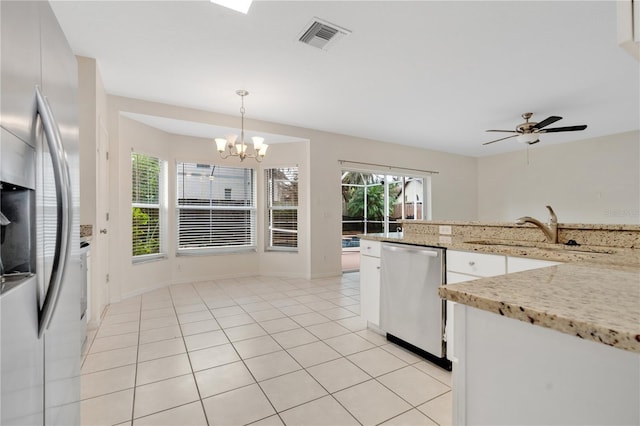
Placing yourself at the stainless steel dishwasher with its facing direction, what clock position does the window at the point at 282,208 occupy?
The window is roughly at 3 o'clock from the stainless steel dishwasher.

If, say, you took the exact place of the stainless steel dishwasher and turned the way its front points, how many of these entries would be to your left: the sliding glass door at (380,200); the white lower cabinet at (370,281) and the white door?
0

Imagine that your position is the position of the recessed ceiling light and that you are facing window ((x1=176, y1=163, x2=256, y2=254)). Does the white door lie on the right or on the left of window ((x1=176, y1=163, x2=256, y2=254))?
left

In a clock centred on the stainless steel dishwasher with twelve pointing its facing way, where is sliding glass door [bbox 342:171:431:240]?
The sliding glass door is roughly at 4 o'clock from the stainless steel dishwasher.

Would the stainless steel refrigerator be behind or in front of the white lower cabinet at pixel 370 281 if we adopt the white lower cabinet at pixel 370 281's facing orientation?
in front

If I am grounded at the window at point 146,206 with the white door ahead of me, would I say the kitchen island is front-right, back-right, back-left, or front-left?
front-left

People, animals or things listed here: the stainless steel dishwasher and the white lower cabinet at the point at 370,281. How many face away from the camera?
0

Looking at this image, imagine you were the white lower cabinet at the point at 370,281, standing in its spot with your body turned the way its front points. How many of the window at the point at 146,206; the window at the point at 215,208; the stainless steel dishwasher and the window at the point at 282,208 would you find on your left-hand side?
1

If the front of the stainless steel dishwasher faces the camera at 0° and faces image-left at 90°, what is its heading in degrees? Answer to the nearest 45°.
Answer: approximately 45°

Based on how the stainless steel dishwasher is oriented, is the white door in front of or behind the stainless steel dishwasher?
in front

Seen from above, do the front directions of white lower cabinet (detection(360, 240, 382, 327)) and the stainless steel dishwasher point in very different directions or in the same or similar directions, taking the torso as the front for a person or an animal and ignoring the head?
same or similar directions

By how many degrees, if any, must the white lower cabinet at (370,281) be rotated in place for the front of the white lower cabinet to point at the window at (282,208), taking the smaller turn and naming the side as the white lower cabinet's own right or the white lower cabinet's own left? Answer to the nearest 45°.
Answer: approximately 90° to the white lower cabinet's own right

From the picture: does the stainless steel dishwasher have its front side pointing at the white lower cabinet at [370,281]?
no

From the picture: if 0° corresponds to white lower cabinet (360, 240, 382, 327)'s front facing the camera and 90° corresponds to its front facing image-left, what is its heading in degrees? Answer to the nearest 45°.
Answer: approximately 45°

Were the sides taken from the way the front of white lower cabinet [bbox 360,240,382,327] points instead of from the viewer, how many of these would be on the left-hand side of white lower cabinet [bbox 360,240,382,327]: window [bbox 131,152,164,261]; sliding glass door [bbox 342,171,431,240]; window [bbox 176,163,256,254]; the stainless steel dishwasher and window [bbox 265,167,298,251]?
1

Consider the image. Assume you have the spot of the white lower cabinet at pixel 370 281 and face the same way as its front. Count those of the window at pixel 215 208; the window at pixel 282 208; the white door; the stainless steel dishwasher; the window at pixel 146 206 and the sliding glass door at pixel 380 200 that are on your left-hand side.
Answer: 1
